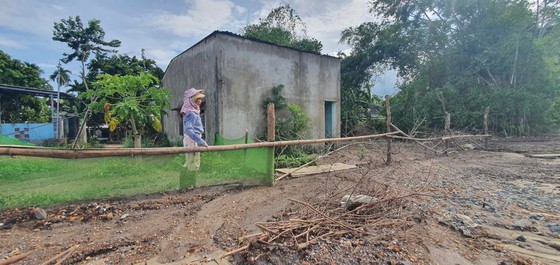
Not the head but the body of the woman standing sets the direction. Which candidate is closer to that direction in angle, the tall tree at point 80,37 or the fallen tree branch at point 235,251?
the fallen tree branch

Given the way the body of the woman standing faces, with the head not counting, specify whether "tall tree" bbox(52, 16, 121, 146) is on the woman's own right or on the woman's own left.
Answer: on the woman's own left

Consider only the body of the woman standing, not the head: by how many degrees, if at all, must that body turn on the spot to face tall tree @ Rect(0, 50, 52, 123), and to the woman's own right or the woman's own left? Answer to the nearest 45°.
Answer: approximately 135° to the woman's own left

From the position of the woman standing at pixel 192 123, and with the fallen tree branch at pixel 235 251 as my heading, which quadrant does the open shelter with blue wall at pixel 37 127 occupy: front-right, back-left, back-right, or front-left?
back-right

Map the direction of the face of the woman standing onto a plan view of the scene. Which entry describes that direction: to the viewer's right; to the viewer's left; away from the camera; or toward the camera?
to the viewer's right

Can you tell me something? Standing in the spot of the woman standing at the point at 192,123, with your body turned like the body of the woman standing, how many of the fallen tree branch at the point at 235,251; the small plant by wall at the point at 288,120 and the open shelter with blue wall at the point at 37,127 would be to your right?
1

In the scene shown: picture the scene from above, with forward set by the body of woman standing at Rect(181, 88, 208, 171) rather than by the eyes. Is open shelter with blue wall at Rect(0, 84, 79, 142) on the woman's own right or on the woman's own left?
on the woman's own left

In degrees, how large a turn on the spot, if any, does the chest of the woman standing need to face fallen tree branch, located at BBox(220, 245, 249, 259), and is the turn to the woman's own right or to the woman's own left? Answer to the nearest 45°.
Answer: approximately 90° to the woman's own right

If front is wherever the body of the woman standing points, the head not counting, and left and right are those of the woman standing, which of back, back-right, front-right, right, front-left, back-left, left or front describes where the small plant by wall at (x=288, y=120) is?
front-left

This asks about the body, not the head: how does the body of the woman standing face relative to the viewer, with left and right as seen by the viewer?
facing to the right of the viewer
